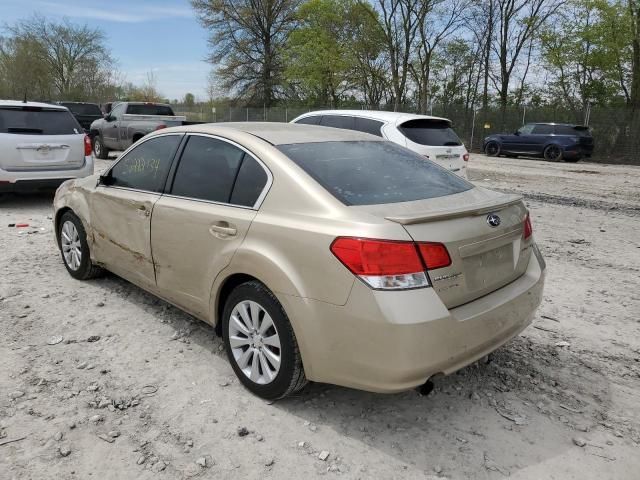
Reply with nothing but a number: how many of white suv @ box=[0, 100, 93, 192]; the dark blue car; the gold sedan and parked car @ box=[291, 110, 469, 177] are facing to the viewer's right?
0

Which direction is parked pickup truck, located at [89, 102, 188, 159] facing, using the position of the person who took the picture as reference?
facing away from the viewer and to the left of the viewer

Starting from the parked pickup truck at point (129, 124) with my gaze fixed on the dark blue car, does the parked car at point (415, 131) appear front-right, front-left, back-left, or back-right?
front-right

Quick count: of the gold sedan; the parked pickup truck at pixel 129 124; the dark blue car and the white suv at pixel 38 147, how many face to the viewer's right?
0

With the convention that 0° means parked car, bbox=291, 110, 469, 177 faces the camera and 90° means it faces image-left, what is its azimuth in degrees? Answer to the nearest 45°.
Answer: approximately 135°

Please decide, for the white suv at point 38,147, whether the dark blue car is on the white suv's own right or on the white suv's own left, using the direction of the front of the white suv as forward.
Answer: on the white suv's own right

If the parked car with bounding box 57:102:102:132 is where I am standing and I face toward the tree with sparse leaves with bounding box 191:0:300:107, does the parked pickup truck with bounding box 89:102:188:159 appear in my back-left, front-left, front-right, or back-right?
back-right

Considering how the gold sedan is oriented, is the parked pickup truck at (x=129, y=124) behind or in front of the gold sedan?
in front

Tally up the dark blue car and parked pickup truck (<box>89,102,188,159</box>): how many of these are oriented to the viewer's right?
0

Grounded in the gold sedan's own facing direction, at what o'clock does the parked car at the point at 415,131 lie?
The parked car is roughly at 2 o'clock from the gold sedan.

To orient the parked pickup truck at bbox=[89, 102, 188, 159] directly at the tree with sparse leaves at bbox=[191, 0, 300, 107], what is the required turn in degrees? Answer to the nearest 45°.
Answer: approximately 45° to its right

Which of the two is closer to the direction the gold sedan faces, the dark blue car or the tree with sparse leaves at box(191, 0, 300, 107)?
the tree with sparse leaves

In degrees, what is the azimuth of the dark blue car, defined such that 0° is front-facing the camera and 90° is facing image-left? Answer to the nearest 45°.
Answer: approximately 135°

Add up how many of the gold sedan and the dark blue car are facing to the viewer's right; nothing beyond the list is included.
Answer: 0

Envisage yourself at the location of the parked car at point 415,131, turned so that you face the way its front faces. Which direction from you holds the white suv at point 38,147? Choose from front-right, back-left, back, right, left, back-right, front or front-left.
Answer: front-left

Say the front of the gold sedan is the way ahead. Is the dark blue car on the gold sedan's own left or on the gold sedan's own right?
on the gold sedan's own right
